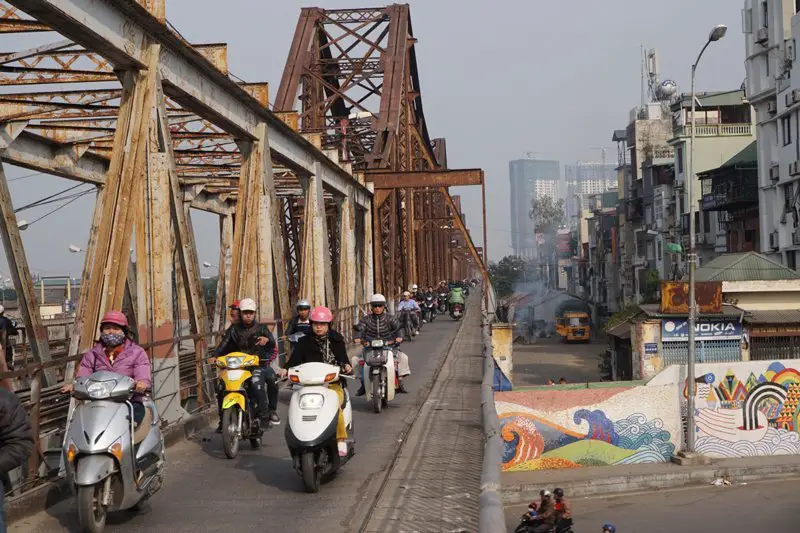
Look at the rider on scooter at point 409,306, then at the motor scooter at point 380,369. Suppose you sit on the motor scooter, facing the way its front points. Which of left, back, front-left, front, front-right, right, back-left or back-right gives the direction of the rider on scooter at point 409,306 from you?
back

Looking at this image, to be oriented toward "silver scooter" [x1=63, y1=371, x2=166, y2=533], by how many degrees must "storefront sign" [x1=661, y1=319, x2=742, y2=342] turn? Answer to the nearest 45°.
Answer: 0° — it already faces it

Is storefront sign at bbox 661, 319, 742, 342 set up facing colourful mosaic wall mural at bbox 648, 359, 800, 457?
yes

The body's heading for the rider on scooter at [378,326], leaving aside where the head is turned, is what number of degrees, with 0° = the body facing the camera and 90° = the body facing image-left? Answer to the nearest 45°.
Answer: approximately 0°
